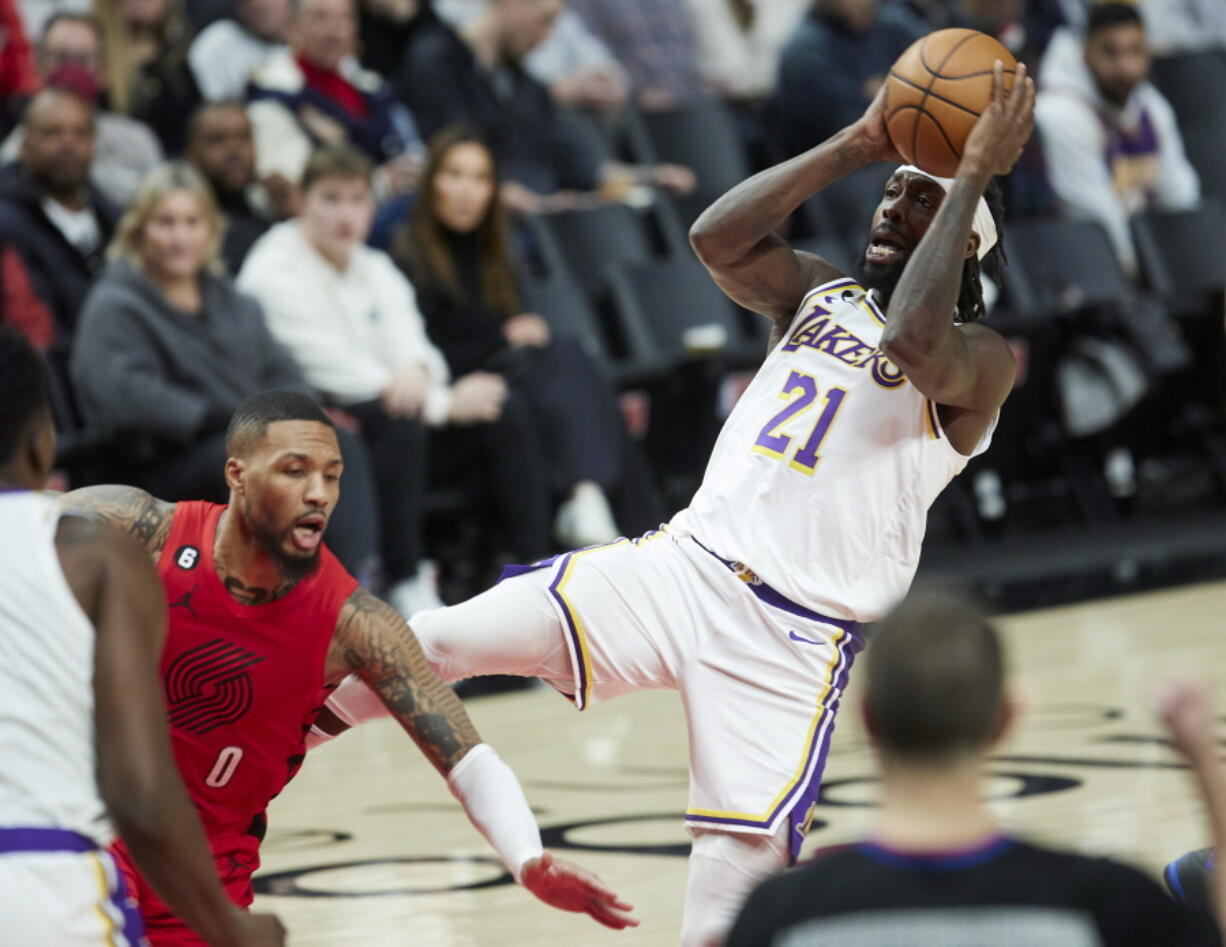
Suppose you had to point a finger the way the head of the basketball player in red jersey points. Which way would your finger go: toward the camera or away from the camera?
toward the camera

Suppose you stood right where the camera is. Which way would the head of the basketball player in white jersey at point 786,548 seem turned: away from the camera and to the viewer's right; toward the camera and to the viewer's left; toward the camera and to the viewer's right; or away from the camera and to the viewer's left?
toward the camera and to the viewer's left

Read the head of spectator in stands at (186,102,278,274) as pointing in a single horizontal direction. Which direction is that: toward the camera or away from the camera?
toward the camera

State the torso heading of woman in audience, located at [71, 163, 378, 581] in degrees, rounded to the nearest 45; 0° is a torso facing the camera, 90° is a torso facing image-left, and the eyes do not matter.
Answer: approximately 315°

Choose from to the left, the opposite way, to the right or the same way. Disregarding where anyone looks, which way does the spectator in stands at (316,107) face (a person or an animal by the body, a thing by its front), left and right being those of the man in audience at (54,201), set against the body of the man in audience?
the same way

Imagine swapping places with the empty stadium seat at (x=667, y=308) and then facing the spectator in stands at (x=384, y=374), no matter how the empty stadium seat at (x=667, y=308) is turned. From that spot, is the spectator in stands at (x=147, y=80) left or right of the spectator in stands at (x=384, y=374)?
right

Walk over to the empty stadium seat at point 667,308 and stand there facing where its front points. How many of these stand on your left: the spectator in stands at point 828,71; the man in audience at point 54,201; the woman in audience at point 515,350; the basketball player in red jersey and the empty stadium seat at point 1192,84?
2

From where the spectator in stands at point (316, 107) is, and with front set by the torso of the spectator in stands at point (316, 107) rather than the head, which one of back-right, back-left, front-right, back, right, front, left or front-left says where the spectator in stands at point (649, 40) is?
left

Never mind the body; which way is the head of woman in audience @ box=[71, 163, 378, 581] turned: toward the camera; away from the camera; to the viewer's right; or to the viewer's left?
toward the camera

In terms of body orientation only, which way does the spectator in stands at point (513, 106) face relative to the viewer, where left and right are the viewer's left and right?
facing the viewer and to the right of the viewer

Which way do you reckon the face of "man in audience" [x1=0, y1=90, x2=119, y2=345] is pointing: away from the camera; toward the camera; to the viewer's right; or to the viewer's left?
toward the camera

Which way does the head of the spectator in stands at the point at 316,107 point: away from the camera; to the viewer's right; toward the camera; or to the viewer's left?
toward the camera

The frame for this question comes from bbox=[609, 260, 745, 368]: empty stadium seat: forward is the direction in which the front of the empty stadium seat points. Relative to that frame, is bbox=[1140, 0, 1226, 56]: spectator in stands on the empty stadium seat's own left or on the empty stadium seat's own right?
on the empty stadium seat's own left

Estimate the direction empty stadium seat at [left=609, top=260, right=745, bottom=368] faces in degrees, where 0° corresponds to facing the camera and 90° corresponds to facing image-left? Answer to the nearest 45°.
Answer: approximately 315°

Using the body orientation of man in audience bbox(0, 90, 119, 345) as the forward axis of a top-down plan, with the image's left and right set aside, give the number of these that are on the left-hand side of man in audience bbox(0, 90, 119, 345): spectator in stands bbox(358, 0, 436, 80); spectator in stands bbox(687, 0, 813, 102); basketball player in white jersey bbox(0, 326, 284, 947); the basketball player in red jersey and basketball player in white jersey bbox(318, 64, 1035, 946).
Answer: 2

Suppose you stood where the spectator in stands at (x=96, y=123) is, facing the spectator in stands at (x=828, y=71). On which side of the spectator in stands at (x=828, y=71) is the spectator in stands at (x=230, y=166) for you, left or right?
right

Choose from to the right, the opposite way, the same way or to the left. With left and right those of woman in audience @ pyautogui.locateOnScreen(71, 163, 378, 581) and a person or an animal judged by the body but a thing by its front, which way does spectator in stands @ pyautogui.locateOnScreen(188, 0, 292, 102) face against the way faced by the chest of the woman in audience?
the same way

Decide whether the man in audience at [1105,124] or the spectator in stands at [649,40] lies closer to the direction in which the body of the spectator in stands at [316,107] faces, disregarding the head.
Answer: the man in audience

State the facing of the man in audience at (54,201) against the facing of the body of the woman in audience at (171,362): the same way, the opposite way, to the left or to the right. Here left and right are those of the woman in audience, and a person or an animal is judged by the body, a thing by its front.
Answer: the same way

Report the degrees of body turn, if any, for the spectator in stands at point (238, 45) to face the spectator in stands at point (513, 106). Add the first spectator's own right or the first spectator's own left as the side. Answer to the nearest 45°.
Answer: approximately 45° to the first spectator's own left

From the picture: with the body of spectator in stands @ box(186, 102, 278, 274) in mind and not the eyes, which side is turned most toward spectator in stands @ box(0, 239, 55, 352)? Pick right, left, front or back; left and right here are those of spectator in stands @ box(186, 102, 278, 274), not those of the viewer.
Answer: right

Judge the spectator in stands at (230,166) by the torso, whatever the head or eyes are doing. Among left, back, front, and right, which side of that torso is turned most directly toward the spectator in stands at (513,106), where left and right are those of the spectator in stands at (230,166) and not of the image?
left
